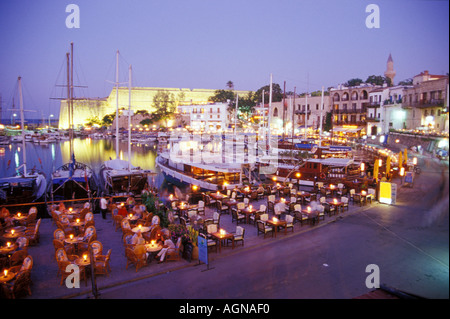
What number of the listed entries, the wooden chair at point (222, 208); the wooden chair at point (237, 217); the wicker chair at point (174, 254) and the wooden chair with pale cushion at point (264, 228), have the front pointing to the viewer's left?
1

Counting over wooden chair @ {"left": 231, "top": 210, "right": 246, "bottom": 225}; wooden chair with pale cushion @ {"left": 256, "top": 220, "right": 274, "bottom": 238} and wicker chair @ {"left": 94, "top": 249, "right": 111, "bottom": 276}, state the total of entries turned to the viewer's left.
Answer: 1

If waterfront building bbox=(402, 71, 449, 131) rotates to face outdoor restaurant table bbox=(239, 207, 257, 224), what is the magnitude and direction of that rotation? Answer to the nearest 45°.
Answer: approximately 45° to its left

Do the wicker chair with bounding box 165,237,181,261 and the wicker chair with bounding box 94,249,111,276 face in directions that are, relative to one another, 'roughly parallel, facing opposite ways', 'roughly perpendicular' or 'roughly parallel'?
roughly parallel

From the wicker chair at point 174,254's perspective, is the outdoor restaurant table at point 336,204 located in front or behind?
behind

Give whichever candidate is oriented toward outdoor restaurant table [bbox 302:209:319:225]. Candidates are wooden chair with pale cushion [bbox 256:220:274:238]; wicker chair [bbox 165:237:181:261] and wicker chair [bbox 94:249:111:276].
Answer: wooden chair with pale cushion [bbox 256:220:274:238]

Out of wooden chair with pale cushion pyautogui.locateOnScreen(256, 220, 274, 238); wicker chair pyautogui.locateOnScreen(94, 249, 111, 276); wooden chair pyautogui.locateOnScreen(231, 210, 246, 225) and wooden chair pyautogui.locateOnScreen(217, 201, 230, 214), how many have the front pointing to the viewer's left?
1

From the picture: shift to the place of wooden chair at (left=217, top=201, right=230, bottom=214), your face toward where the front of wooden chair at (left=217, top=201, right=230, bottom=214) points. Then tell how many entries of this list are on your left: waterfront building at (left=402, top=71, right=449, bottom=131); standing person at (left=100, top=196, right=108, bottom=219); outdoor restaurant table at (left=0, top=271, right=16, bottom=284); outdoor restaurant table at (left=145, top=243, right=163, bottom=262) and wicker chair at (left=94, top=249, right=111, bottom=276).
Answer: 1

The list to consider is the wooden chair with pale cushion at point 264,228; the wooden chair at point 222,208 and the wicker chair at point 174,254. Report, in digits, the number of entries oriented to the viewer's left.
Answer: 1

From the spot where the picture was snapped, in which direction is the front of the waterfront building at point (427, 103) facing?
facing the viewer and to the left of the viewer
